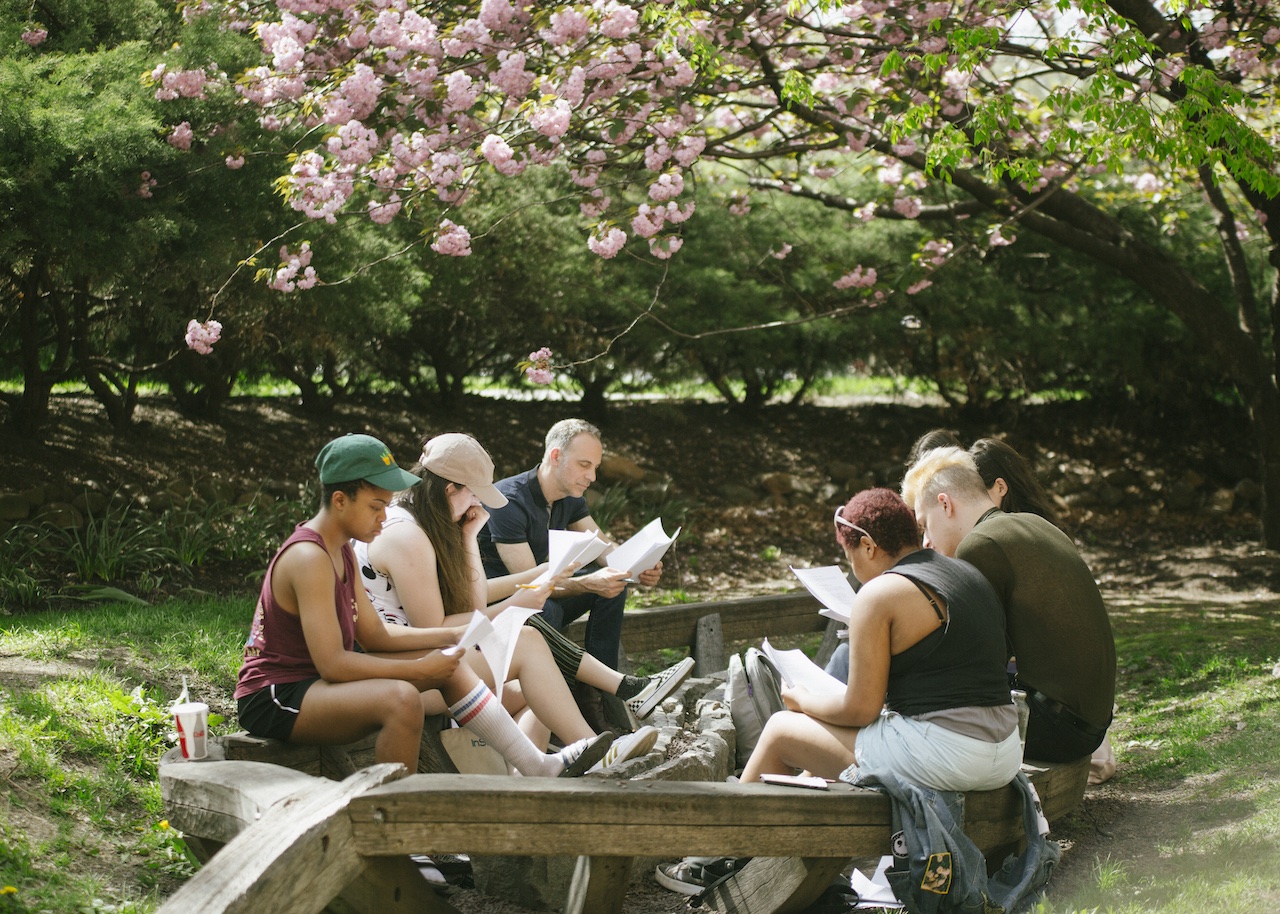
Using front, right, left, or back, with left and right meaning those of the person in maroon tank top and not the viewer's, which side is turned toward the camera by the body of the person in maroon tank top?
right

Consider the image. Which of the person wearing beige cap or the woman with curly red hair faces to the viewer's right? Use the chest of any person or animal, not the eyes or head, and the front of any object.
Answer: the person wearing beige cap

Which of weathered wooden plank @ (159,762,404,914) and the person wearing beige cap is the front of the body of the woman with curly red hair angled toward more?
the person wearing beige cap

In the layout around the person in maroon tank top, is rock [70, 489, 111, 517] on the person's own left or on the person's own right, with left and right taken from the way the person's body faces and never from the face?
on the person's own left

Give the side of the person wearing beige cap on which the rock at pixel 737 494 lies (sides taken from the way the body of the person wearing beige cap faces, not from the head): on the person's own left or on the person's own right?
on the person's own left

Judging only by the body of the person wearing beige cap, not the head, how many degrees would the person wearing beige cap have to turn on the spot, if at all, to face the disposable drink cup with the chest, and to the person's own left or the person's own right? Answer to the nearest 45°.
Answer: approximately 135° to the person's own right

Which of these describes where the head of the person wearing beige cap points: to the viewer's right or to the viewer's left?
to the viewer's right

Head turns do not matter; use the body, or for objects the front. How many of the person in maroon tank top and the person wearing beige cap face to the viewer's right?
2

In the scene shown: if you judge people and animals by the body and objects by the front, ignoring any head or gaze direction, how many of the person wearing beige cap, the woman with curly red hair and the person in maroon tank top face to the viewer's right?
2

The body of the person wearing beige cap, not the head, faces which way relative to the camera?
to the viewer's right

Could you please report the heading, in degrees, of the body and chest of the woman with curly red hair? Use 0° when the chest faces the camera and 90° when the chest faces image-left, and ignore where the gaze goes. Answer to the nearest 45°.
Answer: approximately 135°
